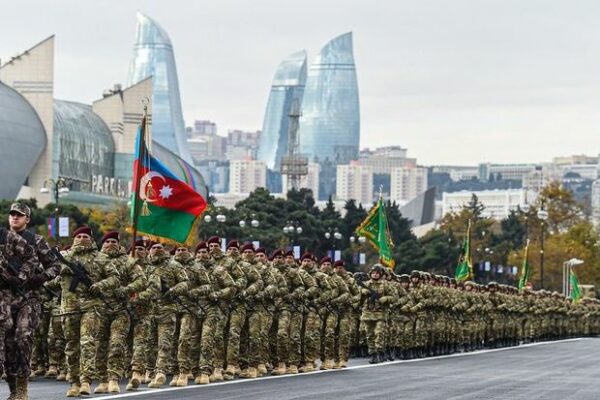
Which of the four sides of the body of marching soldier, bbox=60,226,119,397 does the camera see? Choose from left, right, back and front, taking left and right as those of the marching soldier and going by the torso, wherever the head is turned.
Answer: front

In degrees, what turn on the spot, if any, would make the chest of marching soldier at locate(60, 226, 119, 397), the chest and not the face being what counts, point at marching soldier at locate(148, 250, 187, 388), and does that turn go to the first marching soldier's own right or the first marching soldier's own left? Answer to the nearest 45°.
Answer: approximately 135° to the first marching soldier's own left
